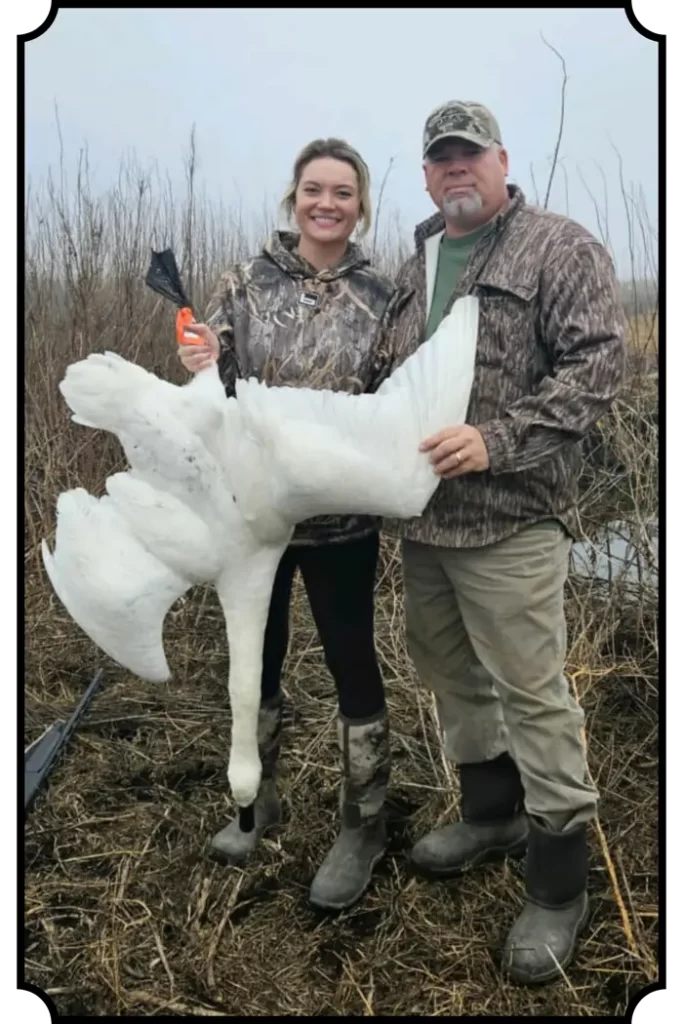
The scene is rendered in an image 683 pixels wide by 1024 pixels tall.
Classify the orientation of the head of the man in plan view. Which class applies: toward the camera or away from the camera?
toward the camera

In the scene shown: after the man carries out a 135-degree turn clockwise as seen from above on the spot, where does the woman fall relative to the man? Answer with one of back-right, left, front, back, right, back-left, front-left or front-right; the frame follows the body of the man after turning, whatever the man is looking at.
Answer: left

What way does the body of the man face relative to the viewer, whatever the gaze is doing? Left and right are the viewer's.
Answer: facing the viewer and to the left of the viewer
